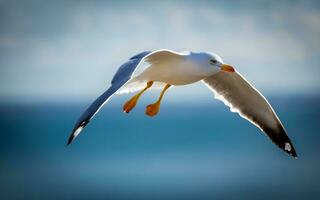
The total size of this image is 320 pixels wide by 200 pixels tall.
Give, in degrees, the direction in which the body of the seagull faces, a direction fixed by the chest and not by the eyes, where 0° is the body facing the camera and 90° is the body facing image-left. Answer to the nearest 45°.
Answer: approximately 315°
